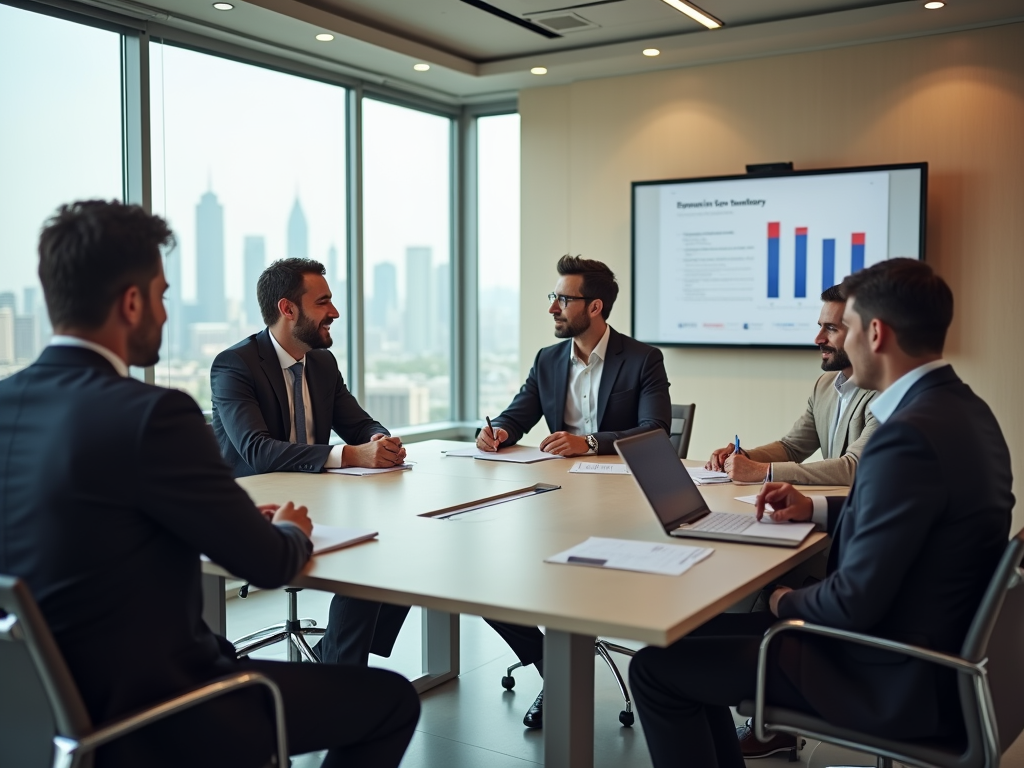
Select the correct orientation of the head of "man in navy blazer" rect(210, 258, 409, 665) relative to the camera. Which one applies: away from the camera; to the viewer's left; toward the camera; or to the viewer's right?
to the viewer's right

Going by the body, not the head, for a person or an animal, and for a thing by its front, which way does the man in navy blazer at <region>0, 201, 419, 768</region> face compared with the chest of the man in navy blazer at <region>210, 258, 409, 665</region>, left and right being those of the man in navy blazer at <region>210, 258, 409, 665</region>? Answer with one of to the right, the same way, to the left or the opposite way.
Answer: to the left

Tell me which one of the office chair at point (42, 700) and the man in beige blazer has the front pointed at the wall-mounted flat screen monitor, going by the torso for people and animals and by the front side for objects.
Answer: the office chair

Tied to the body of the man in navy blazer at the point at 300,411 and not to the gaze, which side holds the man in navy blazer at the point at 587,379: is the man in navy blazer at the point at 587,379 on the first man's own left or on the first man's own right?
on the first man's own left

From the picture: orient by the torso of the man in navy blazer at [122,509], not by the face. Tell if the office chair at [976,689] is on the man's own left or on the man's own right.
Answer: on the man's own right

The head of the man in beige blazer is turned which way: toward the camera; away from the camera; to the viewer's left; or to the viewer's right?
to the viewer's left

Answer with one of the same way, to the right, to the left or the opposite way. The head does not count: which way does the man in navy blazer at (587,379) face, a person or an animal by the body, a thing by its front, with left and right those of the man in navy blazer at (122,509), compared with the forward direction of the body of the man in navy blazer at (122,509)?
the opposite way

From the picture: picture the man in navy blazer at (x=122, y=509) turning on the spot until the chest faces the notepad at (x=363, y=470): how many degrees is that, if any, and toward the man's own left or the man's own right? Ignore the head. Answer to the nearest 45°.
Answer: approximately 45° to the man's own left

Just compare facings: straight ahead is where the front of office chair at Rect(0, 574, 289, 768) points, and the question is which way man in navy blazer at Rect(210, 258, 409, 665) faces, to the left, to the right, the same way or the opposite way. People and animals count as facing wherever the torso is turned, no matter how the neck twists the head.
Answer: to the right

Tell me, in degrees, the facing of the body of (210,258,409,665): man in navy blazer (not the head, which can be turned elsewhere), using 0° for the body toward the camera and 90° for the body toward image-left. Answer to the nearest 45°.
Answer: approximately 315°

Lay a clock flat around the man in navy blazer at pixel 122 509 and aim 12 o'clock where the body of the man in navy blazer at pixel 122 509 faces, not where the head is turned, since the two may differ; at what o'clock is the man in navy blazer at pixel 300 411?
the man in navy blazer at pixel 300 411 is roughly at 11 o'clock from the man in navy blazer at pixel 122 509.

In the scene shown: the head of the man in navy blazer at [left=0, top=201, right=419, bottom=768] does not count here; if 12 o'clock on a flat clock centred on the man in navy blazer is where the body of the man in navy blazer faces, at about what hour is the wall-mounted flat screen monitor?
The wall-mounted flat screen monitor is roughly at 12 o'clock from the man in navy blazer.
